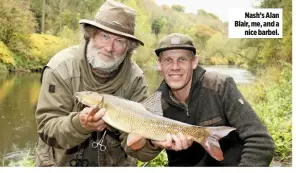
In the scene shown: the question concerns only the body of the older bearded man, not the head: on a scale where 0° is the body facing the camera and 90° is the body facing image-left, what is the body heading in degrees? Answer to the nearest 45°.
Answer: approximately 315°

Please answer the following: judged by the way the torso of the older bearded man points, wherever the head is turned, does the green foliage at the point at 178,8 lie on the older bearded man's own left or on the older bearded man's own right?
on the older bearded man's own left
